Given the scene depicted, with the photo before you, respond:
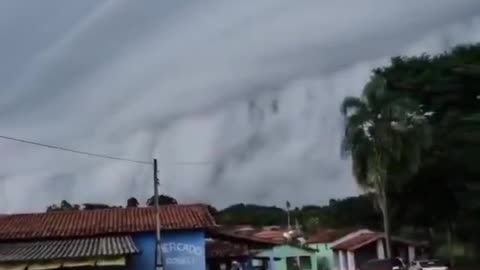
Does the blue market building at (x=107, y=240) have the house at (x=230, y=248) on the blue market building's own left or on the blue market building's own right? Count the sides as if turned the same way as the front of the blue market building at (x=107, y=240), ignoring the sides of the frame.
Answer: on the blue market building's own left

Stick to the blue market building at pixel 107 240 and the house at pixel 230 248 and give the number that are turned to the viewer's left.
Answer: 0

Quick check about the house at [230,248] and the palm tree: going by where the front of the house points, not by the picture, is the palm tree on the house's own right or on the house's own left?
on the house's own left

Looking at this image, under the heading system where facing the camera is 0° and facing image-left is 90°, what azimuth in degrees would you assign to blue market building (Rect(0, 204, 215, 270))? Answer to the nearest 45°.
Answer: approximately 0°

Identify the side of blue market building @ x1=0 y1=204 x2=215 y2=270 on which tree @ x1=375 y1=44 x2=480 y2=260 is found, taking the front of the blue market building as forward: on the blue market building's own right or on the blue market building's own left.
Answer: on the blue market building's own left

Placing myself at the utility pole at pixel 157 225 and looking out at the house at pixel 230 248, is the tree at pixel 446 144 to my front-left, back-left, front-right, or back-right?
front-right

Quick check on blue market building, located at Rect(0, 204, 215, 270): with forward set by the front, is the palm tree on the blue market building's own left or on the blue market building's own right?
on the blue market building's own left
